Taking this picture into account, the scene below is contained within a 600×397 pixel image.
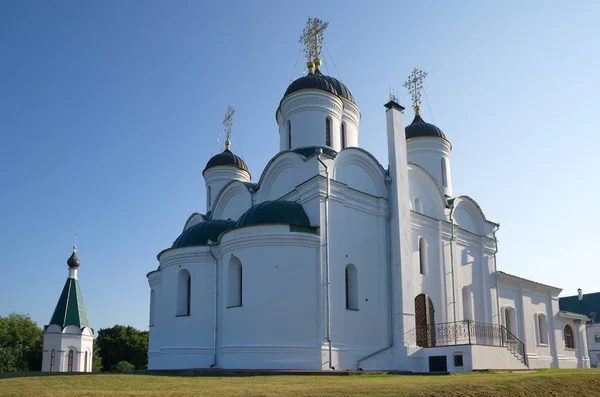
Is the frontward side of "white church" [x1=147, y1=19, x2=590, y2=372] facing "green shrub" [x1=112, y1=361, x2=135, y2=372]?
no
